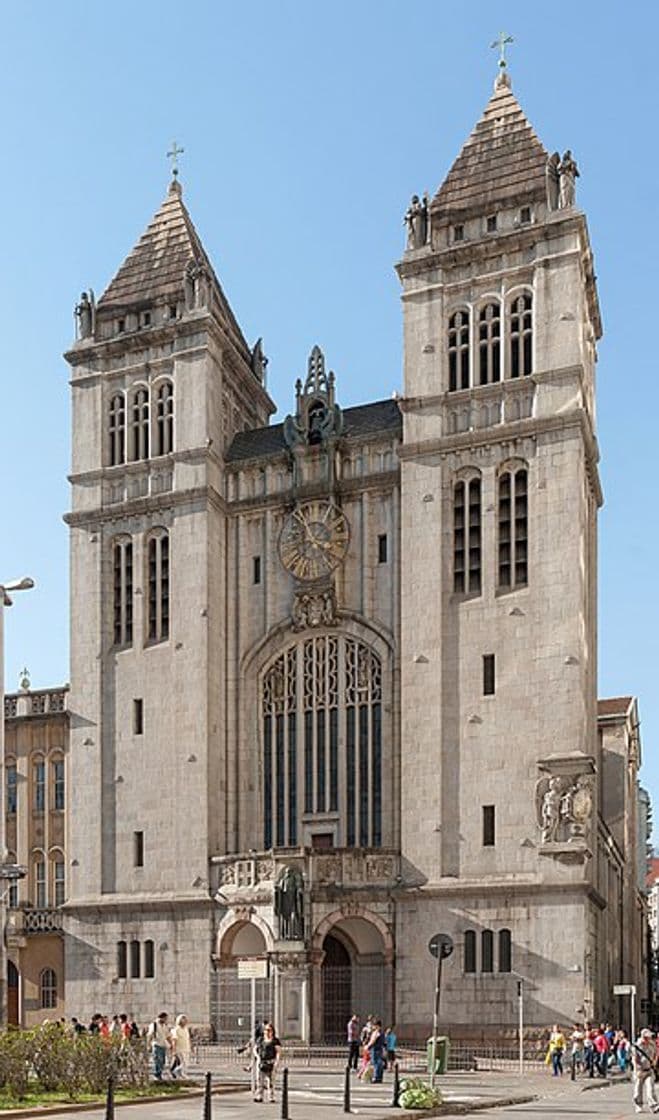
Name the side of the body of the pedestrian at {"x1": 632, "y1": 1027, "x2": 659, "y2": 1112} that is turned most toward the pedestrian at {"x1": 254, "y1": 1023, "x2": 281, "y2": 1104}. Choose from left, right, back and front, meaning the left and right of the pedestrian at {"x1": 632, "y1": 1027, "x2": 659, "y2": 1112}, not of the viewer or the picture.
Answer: right

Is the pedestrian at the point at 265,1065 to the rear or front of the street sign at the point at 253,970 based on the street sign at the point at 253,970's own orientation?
to the front

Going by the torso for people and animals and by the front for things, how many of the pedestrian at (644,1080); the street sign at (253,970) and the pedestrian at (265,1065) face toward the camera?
3

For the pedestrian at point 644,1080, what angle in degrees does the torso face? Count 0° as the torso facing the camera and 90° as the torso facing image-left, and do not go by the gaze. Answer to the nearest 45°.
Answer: approximately 0°

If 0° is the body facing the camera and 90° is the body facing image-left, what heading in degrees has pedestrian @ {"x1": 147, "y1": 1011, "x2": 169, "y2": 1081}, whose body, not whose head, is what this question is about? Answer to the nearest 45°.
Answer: approximately 315°

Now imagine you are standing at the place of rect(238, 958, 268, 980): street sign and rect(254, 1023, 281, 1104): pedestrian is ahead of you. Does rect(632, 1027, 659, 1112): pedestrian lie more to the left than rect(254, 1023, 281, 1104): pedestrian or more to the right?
left
